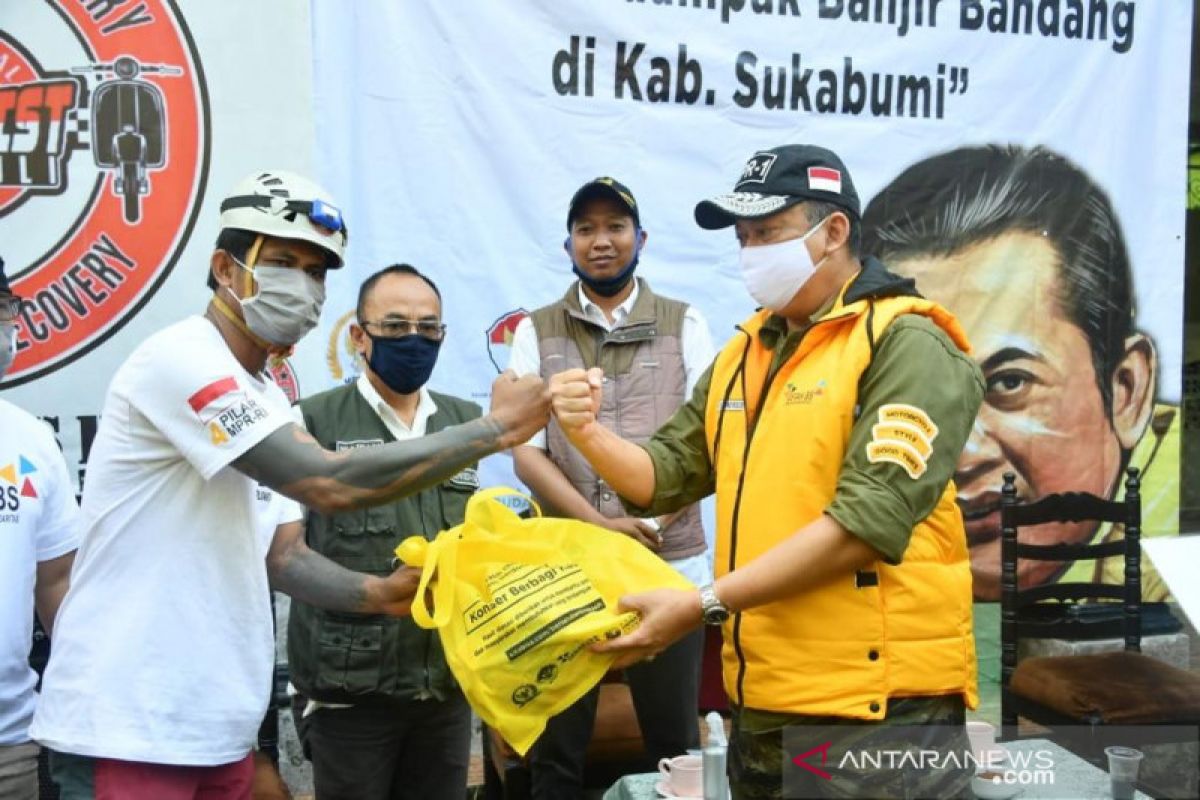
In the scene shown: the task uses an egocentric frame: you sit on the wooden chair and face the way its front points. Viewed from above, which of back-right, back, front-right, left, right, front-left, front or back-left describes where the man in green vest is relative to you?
right

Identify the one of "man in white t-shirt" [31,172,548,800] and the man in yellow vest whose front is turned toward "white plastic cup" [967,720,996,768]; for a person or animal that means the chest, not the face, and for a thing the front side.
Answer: the man in white t-shirt

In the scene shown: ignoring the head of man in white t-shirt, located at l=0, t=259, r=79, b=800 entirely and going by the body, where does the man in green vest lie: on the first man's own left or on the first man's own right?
on the first man's own left

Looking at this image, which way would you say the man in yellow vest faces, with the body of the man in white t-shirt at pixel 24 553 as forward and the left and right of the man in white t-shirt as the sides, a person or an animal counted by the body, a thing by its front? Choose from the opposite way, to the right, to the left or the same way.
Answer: to the right

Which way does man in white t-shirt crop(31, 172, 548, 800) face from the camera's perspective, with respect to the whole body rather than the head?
to the viewer's right

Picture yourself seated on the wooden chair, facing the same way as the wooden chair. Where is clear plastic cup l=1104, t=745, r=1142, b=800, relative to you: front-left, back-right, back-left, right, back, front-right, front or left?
front-right

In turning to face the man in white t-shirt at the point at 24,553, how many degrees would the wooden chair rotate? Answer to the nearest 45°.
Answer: approximately 90° to its right

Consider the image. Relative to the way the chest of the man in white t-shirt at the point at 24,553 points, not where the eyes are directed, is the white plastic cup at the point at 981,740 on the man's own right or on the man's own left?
on the man's own left

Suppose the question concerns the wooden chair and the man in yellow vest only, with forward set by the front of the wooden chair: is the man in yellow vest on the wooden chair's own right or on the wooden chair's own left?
on the wooden chair's own right

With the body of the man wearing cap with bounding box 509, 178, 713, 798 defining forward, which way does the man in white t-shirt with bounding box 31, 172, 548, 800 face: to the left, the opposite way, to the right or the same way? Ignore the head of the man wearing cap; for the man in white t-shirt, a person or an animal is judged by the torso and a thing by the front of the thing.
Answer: to the left

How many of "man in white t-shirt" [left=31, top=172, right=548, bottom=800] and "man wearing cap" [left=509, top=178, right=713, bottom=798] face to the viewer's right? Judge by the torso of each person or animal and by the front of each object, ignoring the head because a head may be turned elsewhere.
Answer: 1

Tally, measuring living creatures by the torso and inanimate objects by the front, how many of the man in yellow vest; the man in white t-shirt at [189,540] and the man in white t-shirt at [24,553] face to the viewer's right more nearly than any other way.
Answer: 1
